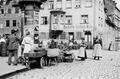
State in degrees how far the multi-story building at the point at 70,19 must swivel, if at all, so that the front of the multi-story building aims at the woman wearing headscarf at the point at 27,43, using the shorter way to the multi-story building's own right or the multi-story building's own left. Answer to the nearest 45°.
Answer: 0° — it already faces them

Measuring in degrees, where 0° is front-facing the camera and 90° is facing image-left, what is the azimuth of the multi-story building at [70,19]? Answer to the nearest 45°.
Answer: approximately 0°
